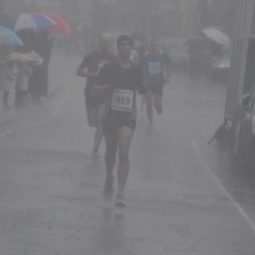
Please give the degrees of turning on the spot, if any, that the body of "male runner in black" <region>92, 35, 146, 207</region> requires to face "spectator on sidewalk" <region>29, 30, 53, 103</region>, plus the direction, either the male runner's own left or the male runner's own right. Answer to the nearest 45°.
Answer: approximately 180°

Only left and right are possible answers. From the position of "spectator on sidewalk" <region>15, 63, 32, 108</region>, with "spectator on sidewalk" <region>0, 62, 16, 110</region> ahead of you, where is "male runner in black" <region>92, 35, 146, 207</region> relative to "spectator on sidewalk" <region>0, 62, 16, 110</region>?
left

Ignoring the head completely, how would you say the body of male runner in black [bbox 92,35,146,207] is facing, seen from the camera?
toward the camera

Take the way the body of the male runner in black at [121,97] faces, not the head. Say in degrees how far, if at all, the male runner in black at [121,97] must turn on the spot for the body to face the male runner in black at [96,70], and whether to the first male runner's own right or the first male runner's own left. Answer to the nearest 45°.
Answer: approximately 180°

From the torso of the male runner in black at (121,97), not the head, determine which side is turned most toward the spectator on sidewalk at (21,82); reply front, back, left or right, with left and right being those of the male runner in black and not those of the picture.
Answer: back
